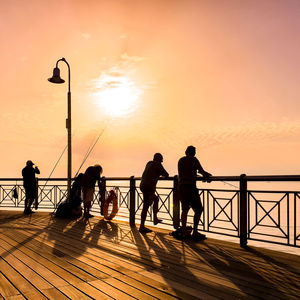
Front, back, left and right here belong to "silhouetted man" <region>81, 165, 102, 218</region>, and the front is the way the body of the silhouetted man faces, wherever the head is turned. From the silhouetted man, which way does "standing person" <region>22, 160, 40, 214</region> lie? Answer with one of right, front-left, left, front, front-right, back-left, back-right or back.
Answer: back-left

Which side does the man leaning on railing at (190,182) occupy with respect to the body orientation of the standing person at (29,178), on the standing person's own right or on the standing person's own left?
on the standing person's own right

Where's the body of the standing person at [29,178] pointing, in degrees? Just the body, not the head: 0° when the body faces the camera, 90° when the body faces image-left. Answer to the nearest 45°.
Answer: approximately 225°

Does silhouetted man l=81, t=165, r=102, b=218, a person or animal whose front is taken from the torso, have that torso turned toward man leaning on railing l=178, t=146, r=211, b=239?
no

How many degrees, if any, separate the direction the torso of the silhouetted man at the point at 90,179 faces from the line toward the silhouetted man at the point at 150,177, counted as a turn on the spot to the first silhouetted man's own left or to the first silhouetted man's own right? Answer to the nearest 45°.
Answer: approximately 45° to the first silhouetted man's own right

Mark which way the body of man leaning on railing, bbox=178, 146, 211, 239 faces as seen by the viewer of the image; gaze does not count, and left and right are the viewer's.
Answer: facing away from the viewer and to the right of the viewer

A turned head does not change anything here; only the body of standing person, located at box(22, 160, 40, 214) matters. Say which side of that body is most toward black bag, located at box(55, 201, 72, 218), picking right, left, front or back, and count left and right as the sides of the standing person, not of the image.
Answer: right

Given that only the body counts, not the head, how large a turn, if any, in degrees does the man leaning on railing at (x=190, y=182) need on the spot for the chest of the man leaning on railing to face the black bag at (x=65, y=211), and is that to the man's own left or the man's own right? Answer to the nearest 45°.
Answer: approximately 90° to the man's own left

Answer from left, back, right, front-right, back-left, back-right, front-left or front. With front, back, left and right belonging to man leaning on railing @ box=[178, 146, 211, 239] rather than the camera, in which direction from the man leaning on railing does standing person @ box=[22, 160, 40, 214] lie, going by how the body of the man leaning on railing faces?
left

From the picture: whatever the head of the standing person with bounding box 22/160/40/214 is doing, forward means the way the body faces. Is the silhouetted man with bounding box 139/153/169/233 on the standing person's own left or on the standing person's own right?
on the standing person's own right

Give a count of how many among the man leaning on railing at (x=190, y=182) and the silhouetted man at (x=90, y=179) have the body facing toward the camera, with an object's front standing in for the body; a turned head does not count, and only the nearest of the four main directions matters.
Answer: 0
